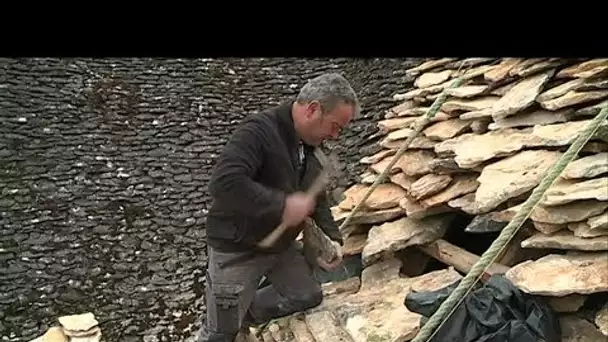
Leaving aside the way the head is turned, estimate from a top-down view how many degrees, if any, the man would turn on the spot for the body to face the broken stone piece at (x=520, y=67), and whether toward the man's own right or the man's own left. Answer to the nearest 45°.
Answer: approximately 45° to the man's own left

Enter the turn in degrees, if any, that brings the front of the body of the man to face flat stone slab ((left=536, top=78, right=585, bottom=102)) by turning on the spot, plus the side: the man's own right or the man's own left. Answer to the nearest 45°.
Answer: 0° — they already face it

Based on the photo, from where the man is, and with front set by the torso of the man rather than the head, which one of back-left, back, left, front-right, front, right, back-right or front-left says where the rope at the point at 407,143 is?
front-left

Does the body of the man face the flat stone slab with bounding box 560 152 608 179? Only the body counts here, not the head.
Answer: yes

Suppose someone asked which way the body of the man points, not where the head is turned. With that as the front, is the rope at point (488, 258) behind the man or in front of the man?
in front

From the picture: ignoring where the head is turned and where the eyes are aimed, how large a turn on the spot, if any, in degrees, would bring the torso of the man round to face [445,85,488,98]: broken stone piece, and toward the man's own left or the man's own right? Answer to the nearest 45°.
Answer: approximately 45° to the man's own left

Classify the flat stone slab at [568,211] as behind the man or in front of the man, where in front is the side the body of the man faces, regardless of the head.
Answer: in front

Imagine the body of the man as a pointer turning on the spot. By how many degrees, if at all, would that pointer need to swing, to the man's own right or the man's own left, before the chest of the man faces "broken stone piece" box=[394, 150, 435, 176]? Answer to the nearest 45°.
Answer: approximately 45° to the man's own left

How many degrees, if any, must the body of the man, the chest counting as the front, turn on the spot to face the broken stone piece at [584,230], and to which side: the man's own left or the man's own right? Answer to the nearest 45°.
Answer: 0° — they already face it

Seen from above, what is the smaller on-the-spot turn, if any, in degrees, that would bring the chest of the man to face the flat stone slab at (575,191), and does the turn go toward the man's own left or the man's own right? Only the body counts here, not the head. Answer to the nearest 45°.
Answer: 0° — they already face it

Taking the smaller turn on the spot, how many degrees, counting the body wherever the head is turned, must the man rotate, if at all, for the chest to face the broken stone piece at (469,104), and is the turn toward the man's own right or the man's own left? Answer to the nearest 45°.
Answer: approximately 45° to the man's own left

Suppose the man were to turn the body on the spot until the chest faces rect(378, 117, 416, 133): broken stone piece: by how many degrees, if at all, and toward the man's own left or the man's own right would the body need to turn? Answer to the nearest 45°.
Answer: approximately 45° to the man's own left

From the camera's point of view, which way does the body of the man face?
to the viewer's right
